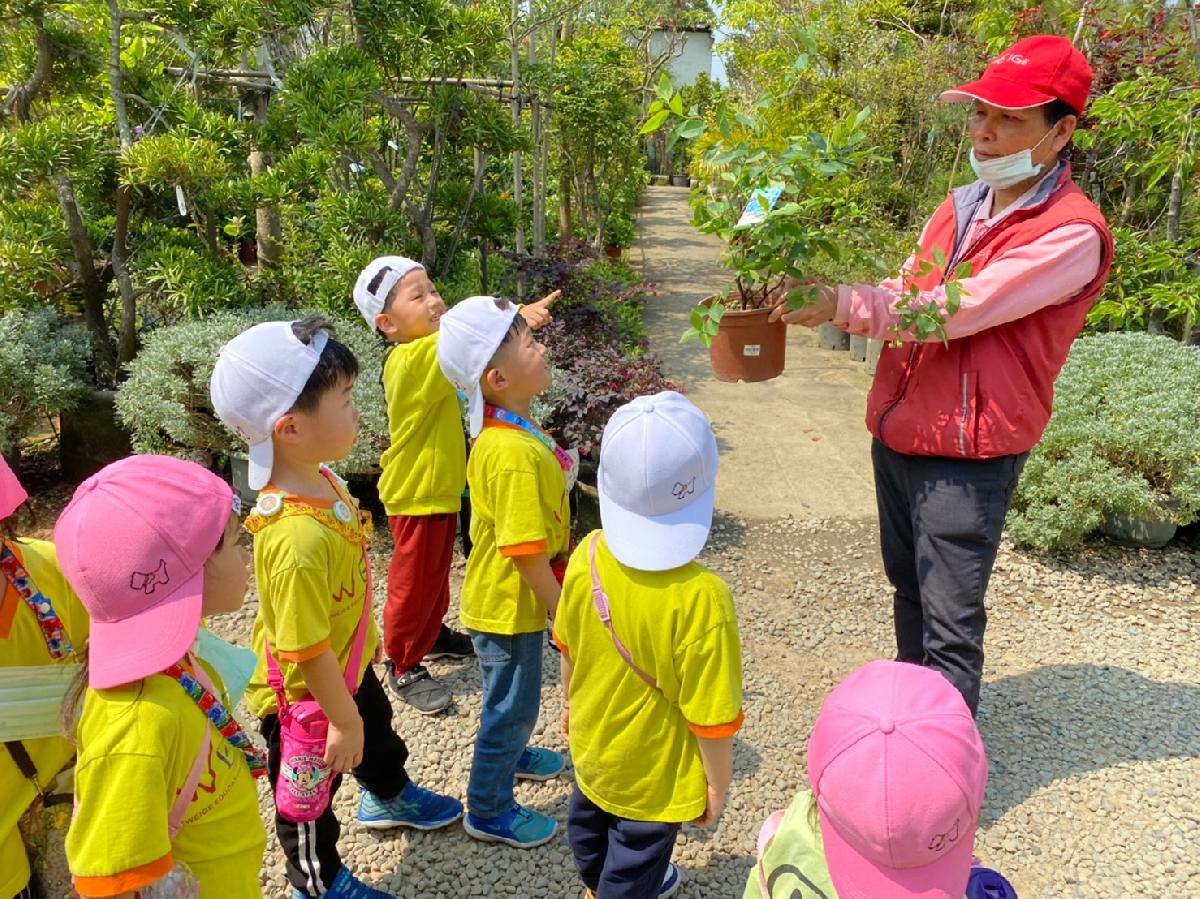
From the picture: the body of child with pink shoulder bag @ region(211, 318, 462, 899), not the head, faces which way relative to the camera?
to the viewer's right

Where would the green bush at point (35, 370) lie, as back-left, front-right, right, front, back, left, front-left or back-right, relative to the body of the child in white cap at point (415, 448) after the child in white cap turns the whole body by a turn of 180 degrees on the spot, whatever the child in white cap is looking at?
front-right

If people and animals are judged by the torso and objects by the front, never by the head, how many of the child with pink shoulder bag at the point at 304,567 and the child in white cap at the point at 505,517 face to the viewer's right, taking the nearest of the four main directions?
2

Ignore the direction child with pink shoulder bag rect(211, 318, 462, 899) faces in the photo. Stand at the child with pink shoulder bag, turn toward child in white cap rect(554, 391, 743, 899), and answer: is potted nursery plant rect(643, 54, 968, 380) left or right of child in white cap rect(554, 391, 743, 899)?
left

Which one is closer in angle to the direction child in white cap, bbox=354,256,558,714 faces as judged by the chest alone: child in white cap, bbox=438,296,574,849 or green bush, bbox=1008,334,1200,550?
the green bush

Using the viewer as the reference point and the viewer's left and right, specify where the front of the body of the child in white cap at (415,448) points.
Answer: facing to the right of the viewer

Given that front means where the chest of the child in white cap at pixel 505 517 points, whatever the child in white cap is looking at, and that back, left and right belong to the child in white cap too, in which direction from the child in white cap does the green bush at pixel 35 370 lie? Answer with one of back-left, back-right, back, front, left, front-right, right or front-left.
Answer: back-left

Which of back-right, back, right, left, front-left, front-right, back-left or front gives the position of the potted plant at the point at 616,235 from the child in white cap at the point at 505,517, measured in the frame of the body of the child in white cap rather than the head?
left

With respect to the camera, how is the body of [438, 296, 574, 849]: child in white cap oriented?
to the viewer's right

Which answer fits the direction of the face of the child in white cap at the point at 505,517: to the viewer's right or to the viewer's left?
to the viewer's right

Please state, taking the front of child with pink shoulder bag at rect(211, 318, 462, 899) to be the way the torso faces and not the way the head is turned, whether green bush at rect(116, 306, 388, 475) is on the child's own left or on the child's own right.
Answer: on the child's own left

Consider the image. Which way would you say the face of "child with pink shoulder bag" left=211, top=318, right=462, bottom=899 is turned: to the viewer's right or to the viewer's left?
to the viewer's right

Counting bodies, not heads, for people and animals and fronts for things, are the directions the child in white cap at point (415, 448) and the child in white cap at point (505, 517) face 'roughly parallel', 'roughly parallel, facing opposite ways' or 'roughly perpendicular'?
roughly parallel
